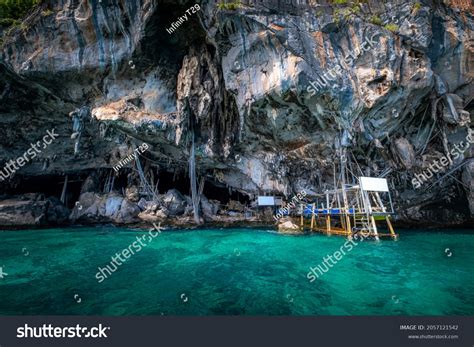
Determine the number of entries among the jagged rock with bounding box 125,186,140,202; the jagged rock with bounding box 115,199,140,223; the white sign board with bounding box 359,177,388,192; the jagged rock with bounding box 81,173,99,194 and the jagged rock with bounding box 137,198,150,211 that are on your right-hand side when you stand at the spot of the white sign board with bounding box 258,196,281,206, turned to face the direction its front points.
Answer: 4

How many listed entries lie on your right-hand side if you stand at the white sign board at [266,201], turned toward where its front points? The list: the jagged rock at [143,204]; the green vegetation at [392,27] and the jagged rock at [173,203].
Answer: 2

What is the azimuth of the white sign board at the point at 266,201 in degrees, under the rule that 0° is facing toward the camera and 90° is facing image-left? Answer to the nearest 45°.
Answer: approximately 0°

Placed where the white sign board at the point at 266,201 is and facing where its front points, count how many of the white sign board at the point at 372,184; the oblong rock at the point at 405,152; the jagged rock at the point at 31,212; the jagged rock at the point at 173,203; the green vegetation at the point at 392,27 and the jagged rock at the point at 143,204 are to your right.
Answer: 3

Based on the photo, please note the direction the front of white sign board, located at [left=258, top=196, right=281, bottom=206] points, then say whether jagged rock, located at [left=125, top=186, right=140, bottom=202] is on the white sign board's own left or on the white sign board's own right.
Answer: on the white sign board's own right

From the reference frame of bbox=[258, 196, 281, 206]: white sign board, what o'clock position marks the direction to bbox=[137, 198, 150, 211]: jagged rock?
The jagged rock is roughly at 3 o'clock from the white sign board.

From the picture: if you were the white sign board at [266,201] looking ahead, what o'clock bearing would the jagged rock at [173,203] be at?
The jagged rock is roughly at 3 o'clock from the white sign board.

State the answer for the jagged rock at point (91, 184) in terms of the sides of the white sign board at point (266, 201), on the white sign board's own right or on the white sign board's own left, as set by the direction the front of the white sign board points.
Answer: on the white sign board's own right

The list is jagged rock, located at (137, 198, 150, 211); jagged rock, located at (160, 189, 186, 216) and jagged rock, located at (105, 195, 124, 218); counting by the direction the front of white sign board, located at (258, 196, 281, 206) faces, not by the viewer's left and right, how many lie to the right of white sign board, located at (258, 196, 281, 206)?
3

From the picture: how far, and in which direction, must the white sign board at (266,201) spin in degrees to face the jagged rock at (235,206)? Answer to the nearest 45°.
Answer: approximately 135° to its right

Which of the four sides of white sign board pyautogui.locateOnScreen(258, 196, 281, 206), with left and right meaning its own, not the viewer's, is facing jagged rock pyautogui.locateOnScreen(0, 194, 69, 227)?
right

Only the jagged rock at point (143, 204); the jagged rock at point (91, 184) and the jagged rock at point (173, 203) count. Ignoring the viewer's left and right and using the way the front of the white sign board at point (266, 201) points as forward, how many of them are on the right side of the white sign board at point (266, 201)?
3
